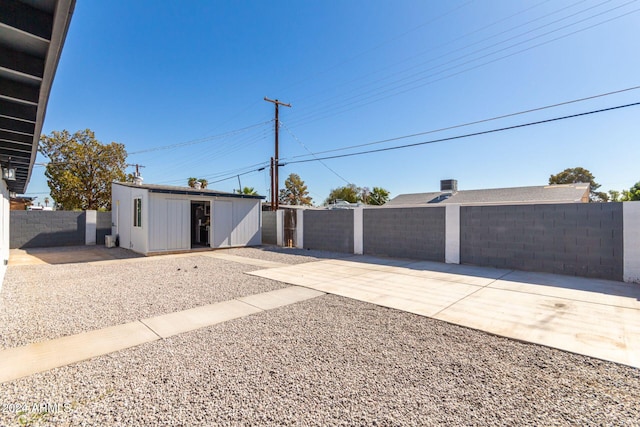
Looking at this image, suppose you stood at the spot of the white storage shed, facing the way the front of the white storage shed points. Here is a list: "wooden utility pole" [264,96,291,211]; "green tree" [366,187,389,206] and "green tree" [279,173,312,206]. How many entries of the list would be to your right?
0

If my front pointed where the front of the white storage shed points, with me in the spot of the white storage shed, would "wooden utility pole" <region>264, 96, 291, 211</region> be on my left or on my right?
on my left

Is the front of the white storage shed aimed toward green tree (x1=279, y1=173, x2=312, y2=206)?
no

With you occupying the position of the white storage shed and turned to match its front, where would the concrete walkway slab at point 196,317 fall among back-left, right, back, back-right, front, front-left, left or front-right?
front-right

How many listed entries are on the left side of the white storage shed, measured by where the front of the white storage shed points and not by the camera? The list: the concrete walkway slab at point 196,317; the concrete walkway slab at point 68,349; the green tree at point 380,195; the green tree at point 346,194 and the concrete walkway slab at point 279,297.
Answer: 2

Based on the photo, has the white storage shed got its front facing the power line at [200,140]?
no

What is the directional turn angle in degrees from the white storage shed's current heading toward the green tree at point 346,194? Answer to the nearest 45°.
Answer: approximately 90° to its left

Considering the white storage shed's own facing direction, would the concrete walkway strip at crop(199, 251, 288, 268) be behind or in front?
in front

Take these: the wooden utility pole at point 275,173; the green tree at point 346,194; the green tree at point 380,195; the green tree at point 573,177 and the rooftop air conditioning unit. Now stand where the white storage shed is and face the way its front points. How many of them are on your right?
0

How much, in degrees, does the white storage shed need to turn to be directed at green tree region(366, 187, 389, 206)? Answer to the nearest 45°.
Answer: approximately 90° to its left

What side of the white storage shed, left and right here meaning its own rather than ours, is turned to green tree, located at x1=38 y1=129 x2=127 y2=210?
back

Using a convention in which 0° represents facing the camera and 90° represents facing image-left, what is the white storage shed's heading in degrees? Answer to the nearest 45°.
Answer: approximately 315°

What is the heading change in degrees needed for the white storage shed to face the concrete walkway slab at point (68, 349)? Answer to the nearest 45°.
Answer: approximately 45° to its right
